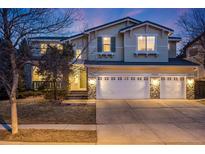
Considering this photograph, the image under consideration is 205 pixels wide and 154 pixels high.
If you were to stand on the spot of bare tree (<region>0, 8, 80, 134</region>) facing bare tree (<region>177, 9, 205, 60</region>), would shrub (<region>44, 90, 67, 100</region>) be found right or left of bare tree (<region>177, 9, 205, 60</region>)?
left

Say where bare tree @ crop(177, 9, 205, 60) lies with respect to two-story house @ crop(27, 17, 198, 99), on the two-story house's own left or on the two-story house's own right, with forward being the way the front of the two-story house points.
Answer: on the two-story house's own left

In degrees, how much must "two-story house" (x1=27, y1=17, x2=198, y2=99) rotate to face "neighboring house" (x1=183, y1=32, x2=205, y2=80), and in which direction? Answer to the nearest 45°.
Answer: approximately 135° to its left

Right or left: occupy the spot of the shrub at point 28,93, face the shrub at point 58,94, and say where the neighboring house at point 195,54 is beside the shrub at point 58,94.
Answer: left

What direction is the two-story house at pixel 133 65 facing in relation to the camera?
toward the camera

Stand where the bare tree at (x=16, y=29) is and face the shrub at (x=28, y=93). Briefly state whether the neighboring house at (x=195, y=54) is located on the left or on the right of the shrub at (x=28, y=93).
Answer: right

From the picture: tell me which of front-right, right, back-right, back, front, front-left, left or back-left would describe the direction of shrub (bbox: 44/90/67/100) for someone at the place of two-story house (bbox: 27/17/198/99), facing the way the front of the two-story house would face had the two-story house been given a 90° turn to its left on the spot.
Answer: back

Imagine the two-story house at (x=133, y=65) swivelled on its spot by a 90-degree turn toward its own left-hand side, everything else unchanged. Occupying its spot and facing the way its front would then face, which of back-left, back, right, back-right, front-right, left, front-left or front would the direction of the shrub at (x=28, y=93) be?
back

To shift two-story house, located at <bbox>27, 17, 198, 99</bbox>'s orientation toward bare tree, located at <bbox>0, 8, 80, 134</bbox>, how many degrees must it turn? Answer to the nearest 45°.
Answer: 0° — it already faces it

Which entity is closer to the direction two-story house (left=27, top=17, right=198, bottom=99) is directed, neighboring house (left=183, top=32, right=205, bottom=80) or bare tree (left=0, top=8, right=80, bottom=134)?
the bare tree
